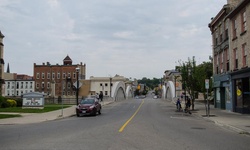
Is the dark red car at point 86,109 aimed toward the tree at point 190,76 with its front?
no

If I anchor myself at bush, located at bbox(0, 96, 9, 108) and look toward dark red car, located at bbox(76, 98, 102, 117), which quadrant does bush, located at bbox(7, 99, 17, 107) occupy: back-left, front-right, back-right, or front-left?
back-left

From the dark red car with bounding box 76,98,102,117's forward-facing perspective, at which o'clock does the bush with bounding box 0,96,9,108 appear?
The bush is roughly at 3 o'clock from the dark red car.

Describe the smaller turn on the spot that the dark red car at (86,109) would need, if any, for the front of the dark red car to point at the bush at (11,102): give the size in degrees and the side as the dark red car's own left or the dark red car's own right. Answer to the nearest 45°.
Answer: approximately 90° to the dark red car's own right

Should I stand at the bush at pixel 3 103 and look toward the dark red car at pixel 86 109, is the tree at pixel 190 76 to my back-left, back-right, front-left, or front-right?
front-left
